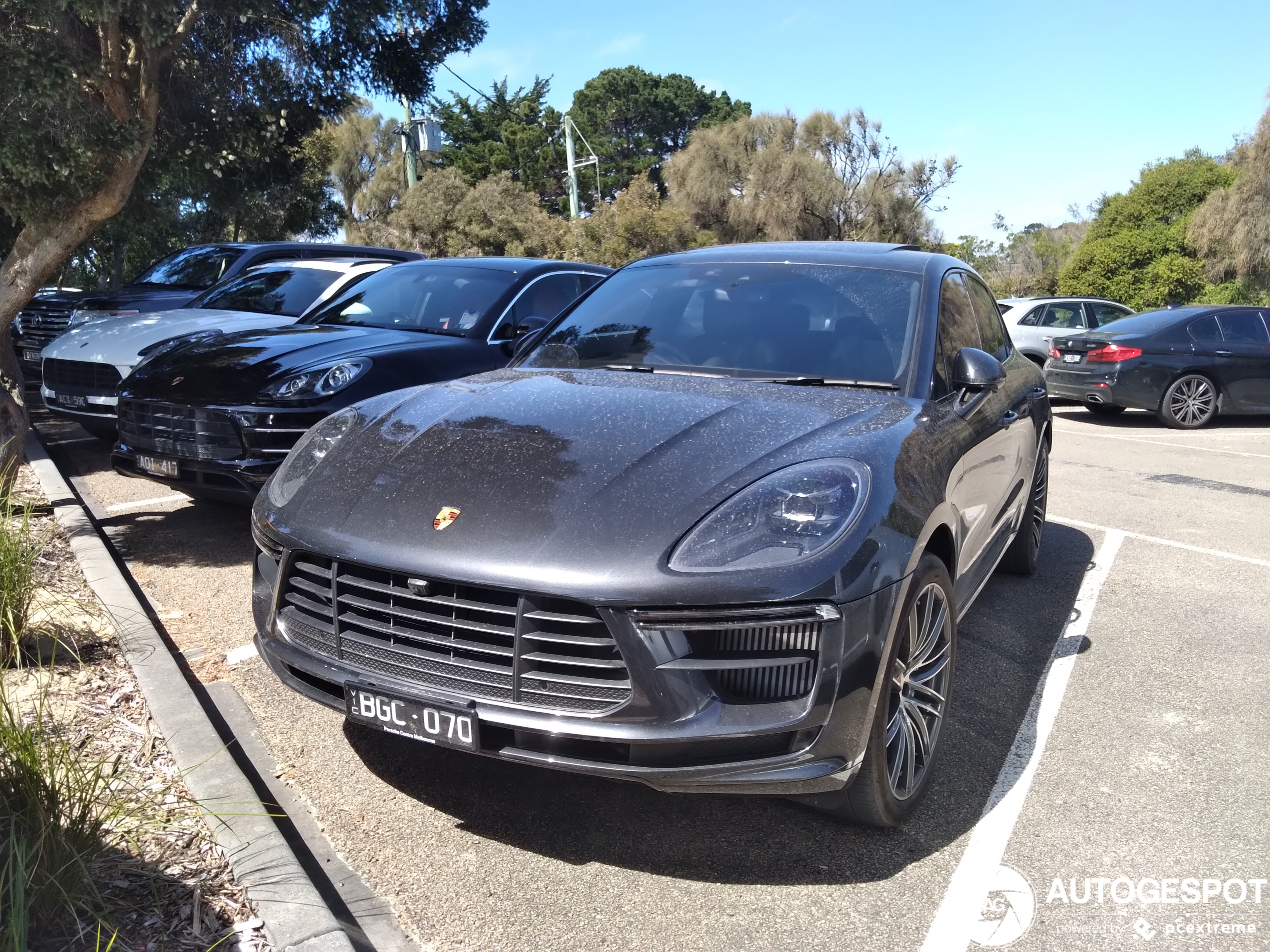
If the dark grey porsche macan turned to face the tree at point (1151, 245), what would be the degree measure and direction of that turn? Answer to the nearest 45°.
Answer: approximately 180°

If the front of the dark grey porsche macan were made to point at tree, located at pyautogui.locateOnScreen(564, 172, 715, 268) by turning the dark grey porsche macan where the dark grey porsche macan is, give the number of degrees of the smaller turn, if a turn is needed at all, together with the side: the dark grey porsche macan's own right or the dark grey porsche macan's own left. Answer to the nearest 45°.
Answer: approximately 135° to the dark grey porsche macan's own right

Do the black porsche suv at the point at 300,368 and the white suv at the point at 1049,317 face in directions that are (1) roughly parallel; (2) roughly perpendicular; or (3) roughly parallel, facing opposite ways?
roughly perpendicular

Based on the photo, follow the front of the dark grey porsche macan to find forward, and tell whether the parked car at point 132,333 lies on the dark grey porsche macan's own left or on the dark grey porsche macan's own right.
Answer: on the dark grey porsche macan's own right

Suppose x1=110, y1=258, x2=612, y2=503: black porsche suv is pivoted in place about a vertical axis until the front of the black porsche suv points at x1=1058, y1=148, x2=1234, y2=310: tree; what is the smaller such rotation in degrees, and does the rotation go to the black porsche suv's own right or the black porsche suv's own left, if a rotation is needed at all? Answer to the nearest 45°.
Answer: approximately 180°

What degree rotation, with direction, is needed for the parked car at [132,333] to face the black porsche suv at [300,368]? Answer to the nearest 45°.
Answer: approximately 45° to its left

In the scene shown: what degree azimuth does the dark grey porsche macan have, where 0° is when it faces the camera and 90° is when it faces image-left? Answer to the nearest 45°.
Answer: approximately 45°

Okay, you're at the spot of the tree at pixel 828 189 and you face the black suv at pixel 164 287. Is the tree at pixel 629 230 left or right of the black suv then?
right

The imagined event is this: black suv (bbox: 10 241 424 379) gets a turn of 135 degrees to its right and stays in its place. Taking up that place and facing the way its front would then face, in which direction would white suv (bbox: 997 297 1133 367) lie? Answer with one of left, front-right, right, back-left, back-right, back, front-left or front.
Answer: right

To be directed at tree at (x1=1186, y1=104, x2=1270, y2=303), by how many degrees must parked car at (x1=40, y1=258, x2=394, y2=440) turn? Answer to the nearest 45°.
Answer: approximately 180°

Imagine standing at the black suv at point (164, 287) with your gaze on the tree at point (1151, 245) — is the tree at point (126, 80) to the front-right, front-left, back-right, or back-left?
back-right

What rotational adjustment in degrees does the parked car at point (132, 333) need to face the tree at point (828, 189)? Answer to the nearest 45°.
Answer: approximately 180°

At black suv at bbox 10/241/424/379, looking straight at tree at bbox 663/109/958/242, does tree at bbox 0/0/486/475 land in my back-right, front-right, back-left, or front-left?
back-right

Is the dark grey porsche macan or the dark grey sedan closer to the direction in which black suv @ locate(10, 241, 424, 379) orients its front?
the dark grey porsche macan
